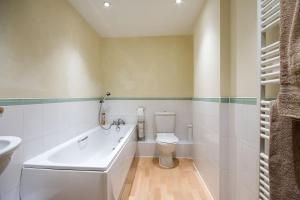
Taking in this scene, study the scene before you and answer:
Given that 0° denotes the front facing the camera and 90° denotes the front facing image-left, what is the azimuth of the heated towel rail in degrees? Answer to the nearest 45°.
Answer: approximately 90°

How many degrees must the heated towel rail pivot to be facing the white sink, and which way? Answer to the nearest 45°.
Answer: approximately 45° to its left

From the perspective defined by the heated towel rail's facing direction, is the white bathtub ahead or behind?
ahead

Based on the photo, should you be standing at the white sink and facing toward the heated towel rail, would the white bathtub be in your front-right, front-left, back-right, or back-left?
front-left

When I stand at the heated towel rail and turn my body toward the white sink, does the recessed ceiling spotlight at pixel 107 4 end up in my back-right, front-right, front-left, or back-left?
front-right

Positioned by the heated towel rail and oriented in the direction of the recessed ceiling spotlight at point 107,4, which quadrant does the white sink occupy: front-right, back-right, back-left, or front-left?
front-left

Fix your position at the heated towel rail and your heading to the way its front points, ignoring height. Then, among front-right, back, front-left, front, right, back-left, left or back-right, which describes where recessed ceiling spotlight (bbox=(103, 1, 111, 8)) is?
front
